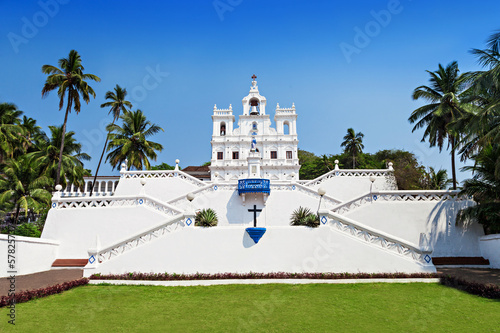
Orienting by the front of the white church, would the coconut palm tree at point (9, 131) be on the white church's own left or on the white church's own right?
on the white church's own right

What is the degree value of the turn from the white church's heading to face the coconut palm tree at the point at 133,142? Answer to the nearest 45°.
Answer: approximately 135° to its right

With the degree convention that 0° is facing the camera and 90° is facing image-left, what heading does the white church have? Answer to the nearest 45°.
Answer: approximately 0°

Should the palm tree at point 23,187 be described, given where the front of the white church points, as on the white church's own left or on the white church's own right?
on the white church's own right

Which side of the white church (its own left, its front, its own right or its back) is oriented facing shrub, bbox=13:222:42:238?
right

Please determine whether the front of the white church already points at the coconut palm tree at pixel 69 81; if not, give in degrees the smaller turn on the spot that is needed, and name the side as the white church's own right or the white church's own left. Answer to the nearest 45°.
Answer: approximately 135° to the white church's own right

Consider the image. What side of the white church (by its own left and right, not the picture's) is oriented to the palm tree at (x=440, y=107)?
left
